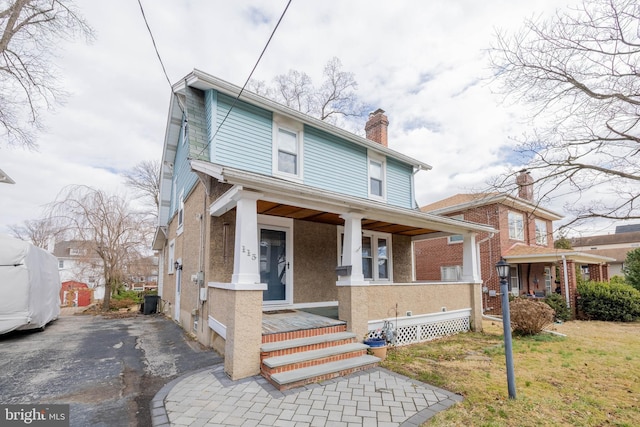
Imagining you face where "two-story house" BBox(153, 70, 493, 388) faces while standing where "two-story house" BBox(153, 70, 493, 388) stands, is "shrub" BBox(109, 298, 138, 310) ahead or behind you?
behind

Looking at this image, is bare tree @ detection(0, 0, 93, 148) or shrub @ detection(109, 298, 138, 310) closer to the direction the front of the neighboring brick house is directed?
the bare tree

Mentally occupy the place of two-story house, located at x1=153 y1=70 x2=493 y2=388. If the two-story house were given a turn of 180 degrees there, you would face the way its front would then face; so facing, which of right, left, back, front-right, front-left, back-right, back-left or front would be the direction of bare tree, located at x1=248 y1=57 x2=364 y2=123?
front-right

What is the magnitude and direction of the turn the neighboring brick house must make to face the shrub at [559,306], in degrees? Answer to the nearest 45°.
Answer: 0° — it already faces it

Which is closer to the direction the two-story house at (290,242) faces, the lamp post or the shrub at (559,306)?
the lamp post

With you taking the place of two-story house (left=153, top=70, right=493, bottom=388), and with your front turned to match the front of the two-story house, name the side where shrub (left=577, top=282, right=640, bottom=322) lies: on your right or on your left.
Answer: on your left

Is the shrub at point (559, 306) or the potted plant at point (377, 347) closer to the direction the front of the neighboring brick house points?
the shrub

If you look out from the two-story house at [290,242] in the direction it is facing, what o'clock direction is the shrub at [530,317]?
The shrub is roughly at 10 o'clock from the two-story house.

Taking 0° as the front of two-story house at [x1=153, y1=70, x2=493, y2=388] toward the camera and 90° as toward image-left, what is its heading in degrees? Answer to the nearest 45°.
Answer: approximately 315°

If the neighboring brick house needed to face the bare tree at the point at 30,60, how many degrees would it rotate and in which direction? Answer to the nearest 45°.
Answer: approximately 90° to its right

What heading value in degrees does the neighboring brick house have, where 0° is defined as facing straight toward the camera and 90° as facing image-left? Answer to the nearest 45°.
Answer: approximately 315°

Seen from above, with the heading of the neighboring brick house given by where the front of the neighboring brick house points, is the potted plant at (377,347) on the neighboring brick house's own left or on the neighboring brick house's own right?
on the neighboring brick house's own right
